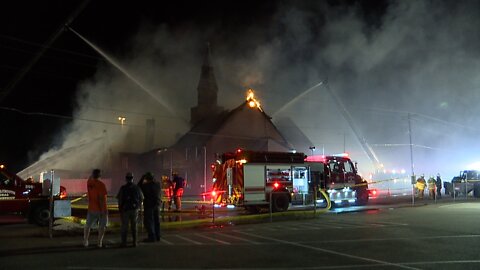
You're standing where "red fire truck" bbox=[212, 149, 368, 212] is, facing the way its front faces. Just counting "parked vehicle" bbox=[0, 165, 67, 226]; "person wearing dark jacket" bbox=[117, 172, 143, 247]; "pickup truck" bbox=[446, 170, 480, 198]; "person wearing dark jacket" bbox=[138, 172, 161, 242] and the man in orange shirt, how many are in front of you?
1

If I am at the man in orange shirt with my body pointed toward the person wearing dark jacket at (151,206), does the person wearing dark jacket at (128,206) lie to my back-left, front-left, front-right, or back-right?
front-right

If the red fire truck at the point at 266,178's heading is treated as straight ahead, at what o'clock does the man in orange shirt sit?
The man in orange shirt is roughly at 5 o'clock from the red fire truck.

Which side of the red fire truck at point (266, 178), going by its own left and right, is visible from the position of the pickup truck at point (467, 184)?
front

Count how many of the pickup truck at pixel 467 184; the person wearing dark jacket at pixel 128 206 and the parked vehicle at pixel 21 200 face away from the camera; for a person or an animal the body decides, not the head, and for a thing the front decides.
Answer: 1

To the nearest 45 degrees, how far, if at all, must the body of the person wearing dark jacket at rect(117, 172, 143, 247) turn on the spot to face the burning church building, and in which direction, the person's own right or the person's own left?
0° — they already face it

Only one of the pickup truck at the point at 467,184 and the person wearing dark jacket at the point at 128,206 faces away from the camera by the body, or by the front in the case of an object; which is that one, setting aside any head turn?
the person wearing dark jacket

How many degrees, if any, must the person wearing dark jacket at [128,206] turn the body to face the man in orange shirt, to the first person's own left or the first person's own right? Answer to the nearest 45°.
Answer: approximately 90° to the first person's own left

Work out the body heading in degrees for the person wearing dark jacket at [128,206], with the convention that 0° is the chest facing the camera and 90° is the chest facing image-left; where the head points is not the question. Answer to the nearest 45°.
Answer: approximately 180°

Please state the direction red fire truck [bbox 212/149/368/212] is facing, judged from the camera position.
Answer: facing away from the viewer and to the right of the viewer
